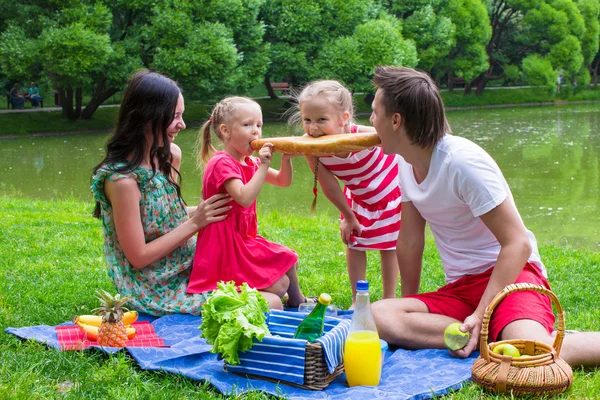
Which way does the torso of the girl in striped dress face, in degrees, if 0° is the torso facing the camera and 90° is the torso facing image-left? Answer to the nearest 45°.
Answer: approximately 45°

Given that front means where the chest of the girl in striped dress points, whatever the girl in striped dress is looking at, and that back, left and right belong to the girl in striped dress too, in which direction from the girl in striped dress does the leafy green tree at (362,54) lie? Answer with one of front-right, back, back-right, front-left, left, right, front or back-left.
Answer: back-right

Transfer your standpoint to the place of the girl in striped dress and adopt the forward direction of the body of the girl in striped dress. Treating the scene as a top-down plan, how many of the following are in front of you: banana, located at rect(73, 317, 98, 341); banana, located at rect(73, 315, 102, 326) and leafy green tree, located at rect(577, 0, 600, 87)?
2

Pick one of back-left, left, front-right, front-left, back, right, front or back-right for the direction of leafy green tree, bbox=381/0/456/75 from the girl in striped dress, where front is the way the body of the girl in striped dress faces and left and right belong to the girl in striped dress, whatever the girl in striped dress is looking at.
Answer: back-right

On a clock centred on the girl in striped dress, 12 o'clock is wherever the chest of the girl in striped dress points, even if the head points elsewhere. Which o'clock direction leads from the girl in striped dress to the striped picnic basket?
The striped picnic basket is roughly at 11 o'clock from the girl in striped dress.

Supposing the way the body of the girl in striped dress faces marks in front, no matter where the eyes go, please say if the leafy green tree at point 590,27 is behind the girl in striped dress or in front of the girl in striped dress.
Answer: behind
